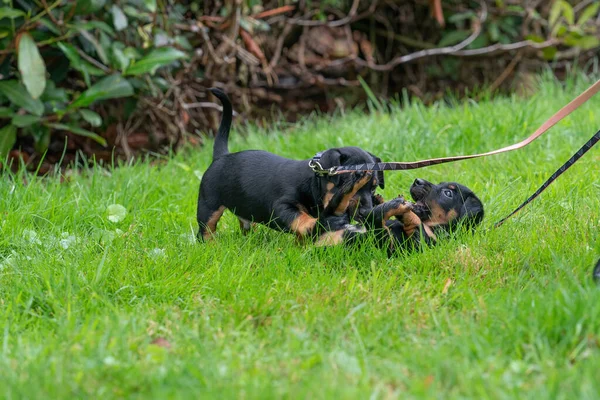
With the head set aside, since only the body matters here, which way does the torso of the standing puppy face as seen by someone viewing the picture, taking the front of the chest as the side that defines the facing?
to the viewer's right

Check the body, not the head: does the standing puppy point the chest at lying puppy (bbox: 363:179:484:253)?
yes
